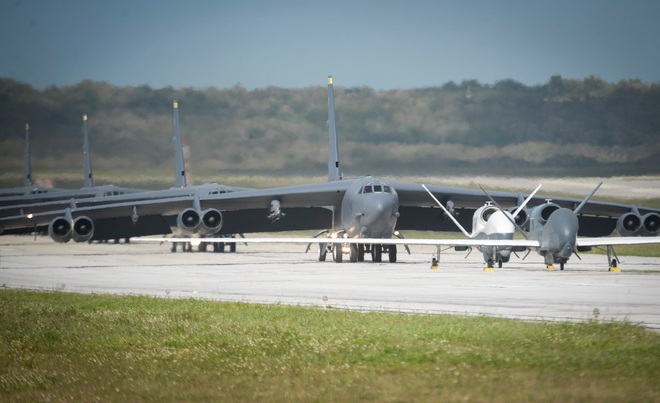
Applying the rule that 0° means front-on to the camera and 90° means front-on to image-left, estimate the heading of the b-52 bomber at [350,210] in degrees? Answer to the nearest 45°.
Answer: approximately 0°
